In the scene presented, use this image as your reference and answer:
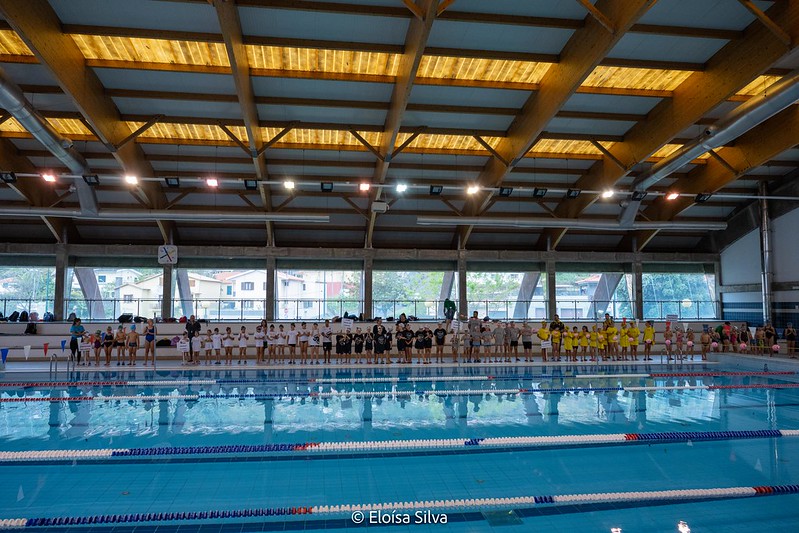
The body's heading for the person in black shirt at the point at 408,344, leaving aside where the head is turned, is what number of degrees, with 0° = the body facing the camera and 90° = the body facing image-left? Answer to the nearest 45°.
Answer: approximately 0°

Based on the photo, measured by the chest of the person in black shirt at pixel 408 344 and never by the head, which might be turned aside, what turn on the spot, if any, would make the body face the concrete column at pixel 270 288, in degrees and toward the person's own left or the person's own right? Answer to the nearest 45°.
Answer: approximately 135° to the person's own right

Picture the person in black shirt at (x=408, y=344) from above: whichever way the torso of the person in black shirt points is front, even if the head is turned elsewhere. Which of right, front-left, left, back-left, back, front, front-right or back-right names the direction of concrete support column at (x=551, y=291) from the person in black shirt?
back-left

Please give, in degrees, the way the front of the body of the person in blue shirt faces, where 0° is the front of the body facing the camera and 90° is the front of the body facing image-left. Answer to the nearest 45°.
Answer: approximately 0°

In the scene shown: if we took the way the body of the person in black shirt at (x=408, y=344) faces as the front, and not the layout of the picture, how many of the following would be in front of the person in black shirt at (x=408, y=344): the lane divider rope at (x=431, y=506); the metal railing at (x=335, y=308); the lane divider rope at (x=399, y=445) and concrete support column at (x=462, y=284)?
2

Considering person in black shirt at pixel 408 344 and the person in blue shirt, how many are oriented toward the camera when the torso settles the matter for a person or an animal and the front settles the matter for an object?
2

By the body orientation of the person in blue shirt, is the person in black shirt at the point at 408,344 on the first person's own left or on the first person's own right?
on the first person's own left
